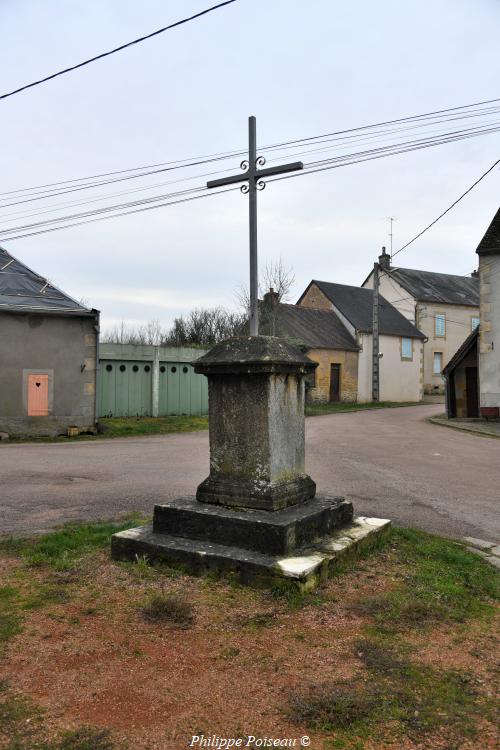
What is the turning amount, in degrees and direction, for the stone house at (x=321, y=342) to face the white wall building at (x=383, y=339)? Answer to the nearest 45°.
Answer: approximately 90° to its left

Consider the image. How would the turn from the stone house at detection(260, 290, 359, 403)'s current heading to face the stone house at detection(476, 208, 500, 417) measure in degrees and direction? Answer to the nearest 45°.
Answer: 0° — it already faces it

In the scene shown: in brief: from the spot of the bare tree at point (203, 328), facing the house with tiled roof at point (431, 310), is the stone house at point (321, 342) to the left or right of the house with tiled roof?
right

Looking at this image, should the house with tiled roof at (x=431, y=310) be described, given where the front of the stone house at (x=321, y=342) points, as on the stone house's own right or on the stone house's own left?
on the stone house's own left

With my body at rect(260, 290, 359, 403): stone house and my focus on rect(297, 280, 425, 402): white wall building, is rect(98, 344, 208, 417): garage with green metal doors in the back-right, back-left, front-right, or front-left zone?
back-right

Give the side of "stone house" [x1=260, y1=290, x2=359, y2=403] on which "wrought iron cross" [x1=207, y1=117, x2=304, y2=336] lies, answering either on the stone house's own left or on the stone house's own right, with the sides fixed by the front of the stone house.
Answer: on the stone house's own right

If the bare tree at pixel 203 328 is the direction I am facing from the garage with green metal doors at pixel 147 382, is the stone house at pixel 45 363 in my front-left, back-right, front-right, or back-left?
back-left

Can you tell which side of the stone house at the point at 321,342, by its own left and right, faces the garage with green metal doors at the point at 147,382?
right

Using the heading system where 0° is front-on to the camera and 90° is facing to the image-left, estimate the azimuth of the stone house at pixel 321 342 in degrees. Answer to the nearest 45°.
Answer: approximately 315°

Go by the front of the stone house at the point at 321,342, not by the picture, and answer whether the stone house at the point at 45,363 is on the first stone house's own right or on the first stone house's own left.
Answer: on the first stone house's own right

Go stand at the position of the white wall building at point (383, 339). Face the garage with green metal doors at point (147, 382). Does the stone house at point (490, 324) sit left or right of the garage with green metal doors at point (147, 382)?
left
